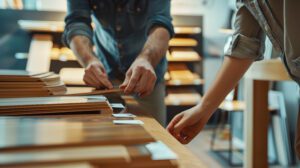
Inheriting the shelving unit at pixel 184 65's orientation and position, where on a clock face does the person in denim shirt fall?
The person in denim shirt is roughly at 12 o'clock from the shelving unit.

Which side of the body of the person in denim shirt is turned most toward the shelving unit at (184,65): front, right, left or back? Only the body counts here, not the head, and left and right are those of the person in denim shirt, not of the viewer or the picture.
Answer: back

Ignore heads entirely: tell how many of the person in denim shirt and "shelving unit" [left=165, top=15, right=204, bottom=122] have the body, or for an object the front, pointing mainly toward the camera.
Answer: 2

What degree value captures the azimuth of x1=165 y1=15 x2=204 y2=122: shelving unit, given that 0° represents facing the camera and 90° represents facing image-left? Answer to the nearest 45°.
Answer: approximately 0°

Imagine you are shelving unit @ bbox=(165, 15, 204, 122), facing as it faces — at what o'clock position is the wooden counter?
The wooden counter is roughly at 12 o'clock from the shelving unit.

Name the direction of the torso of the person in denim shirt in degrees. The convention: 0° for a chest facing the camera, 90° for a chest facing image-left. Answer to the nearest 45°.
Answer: approximately 0°

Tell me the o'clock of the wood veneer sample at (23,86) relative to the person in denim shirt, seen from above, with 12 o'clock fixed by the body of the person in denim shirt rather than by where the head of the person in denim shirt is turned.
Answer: The wood veneer sample is roughly at 1 o'clock from the person in denim shirt.
